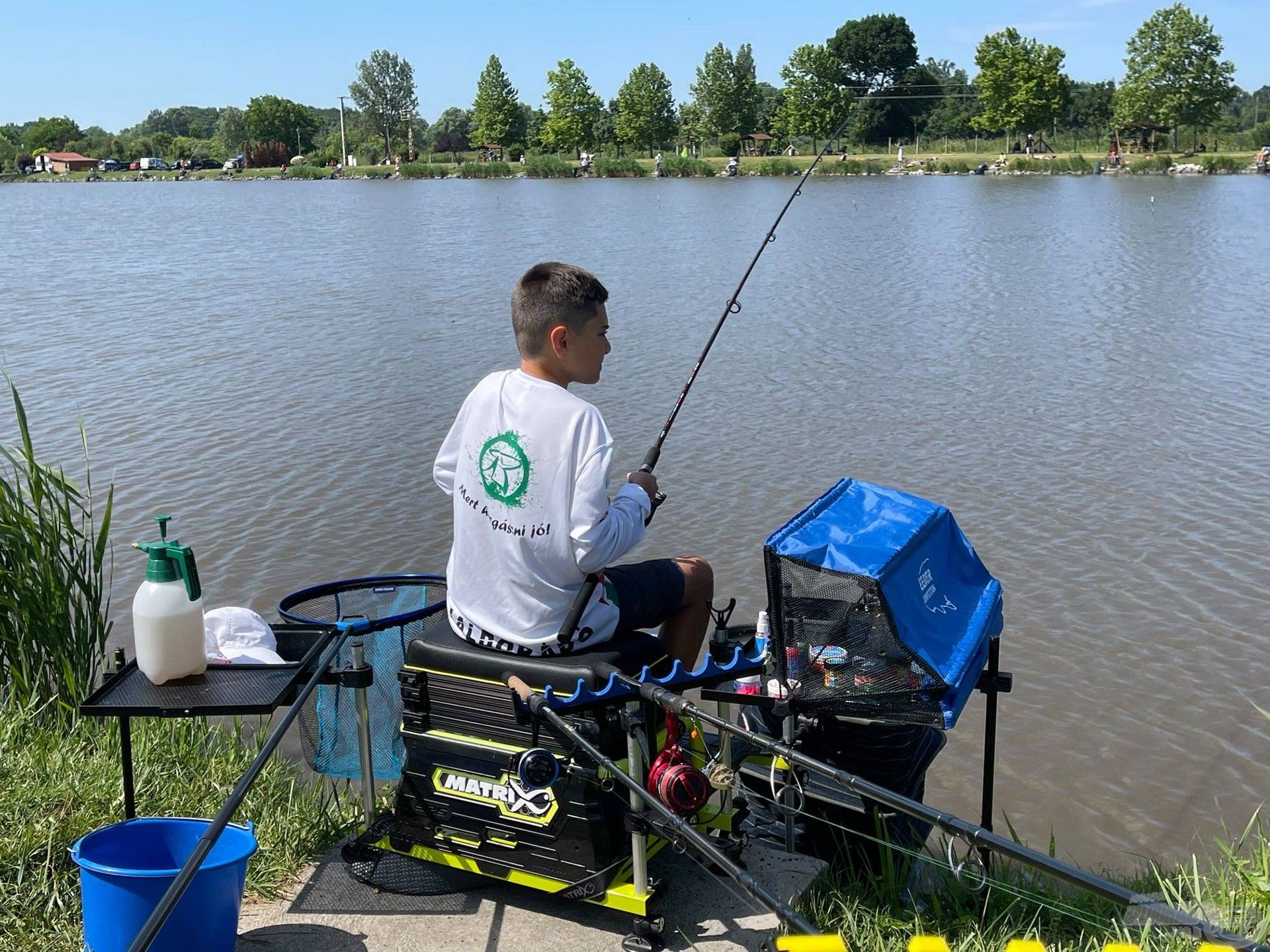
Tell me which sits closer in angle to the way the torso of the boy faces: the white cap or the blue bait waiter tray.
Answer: the blue bait waiter tray

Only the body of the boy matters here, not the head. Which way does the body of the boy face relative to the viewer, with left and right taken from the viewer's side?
facing away from the viewer and to the right of the viewer

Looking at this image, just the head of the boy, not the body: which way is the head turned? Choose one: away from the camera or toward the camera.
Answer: away from the camera

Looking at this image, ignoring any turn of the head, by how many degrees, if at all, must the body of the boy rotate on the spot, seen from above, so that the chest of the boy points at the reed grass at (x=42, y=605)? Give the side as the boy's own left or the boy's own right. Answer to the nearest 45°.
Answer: approximately 90° to the boy's own left

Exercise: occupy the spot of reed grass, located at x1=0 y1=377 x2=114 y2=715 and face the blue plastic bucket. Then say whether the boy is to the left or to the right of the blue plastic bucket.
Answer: left

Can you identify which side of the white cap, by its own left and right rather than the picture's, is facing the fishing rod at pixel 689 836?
front

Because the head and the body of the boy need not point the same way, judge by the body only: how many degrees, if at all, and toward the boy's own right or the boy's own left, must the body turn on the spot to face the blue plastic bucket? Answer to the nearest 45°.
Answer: approximately 180°

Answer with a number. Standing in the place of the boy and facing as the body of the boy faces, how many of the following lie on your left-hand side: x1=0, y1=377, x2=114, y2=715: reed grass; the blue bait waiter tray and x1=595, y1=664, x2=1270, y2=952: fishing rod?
1

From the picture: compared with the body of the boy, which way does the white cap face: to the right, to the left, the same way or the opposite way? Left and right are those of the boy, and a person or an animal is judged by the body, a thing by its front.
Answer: to the right

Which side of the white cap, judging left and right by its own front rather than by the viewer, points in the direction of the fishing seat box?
front

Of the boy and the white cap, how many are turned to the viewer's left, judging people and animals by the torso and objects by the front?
0
